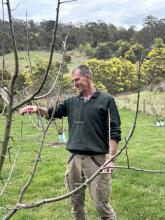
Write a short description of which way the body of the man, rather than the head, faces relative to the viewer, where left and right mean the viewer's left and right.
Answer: facing the viewer and to the left of the viewer
